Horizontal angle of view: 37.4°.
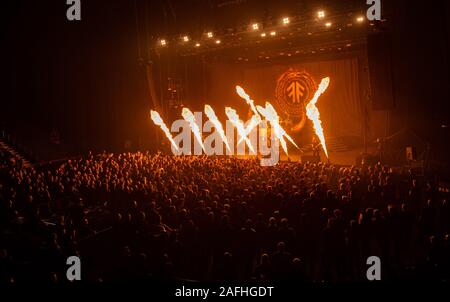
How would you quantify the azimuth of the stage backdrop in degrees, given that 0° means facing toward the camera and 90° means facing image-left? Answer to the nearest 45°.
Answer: approximately 0°
